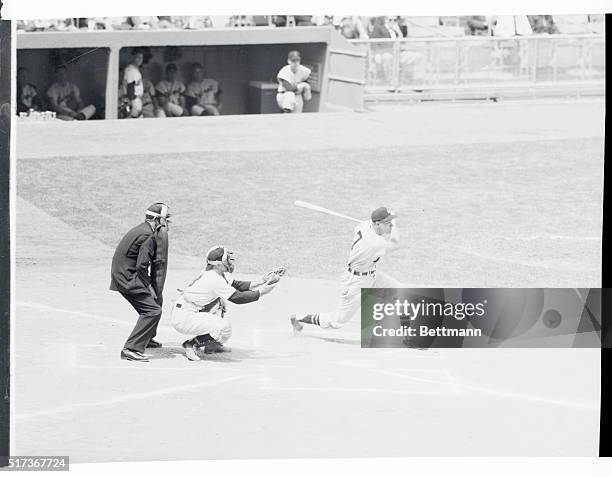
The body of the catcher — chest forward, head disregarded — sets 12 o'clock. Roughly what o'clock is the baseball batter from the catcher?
The baseball batter is roughly at 12 o'clock from the catcher.

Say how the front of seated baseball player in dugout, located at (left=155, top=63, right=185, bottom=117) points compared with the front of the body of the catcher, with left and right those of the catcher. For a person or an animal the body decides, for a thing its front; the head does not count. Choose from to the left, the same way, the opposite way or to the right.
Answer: to the right

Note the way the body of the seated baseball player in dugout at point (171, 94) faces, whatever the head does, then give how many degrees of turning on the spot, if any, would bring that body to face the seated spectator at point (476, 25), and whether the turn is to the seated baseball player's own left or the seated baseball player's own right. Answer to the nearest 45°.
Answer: approximately 90° to the seated baseball player's own left

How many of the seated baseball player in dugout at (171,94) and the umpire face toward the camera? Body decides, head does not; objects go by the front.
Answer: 1

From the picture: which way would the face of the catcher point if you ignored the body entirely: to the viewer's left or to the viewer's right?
to the viewer's right

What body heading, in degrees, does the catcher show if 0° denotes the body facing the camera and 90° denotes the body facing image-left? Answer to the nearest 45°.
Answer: approximately 270°

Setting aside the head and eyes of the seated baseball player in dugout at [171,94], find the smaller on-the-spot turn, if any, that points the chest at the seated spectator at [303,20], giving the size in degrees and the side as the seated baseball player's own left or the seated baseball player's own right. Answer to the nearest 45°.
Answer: approximately 90° to the seated baseball player's own left

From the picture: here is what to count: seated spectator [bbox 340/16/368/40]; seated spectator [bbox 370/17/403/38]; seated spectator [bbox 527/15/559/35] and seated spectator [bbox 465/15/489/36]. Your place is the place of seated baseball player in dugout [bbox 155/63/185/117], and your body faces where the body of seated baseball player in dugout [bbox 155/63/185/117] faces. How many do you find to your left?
4

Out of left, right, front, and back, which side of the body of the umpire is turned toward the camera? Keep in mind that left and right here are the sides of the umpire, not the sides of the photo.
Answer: right
